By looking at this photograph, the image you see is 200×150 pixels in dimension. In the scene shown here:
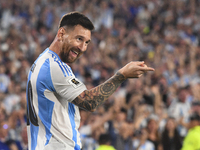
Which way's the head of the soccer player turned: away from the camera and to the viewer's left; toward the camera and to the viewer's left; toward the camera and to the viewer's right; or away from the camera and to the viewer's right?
toward the camera and to the viewer's right

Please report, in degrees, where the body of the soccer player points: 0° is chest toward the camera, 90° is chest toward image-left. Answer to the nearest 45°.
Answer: approximately 270°
